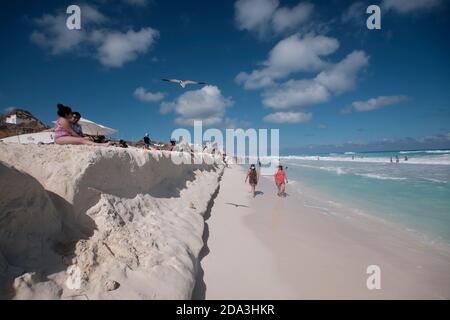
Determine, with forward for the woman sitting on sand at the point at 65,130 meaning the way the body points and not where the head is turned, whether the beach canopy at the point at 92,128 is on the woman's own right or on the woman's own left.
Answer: on the woman's own left

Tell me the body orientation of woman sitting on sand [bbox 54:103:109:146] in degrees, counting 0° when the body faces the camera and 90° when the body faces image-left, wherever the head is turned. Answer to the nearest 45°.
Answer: approximately 270°
